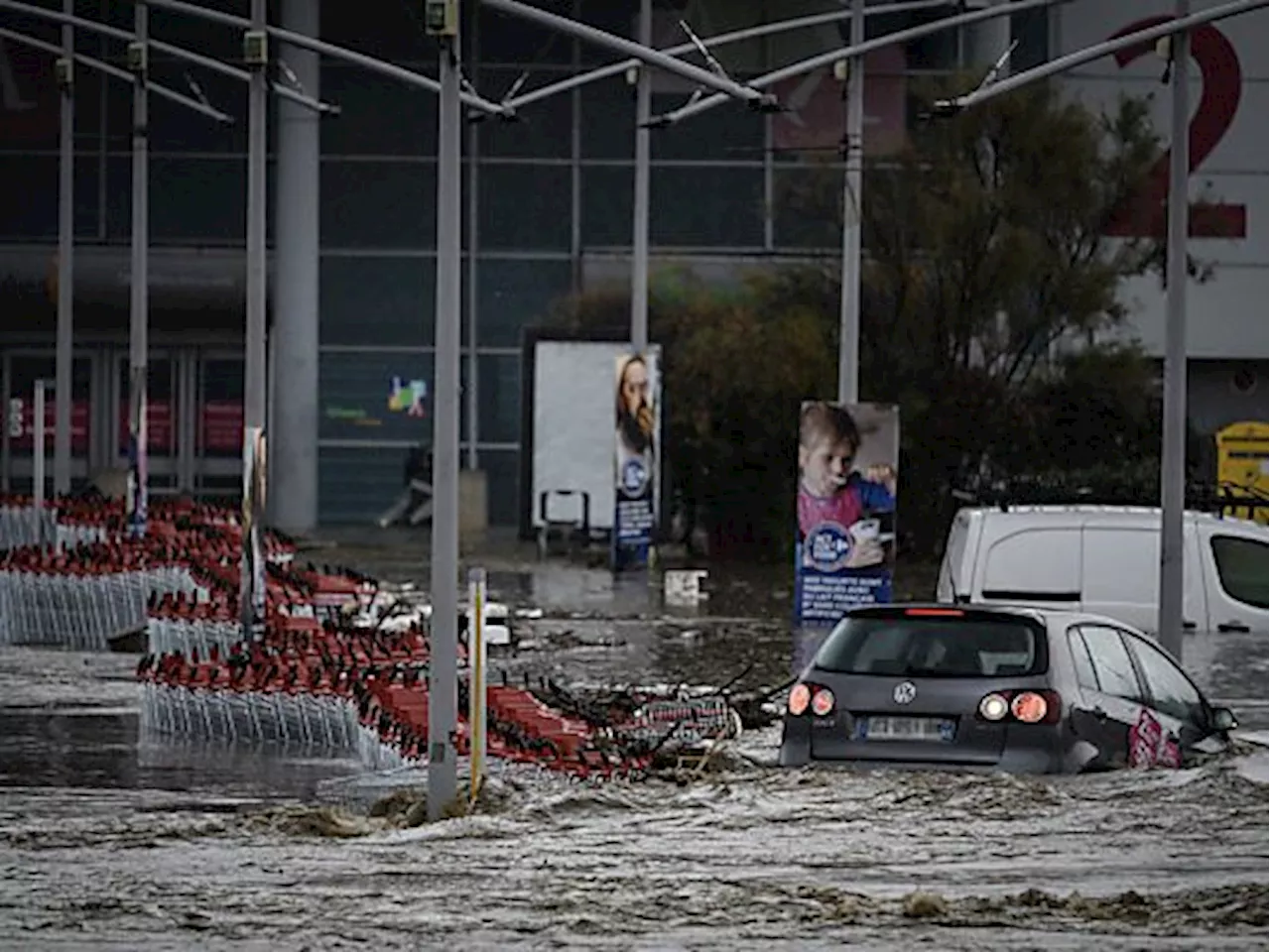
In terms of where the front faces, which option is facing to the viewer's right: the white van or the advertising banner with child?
the white van

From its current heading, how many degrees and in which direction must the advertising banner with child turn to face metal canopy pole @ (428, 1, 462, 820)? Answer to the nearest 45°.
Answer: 0° — it already faces it

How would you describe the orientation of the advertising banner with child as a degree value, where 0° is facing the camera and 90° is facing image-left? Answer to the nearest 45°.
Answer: approximately 0°

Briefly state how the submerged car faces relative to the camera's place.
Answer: facing away from the viewer and to the right of the viewer

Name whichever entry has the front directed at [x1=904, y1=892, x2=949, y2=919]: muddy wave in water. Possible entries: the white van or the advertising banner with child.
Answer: the advertising banner with child

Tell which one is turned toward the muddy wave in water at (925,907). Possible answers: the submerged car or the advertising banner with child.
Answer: the advertising banner with child

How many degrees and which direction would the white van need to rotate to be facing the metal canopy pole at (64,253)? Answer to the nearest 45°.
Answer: approximately 135° to its left

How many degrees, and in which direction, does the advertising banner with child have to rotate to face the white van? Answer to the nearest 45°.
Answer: approximately 45° to its left

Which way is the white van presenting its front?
to the viewer's right

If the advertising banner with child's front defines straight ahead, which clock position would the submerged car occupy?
The submerged car is roughly at 12 o'clock from the advertising banner with child.

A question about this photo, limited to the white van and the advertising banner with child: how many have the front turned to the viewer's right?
1

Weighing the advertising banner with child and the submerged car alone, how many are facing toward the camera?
1
